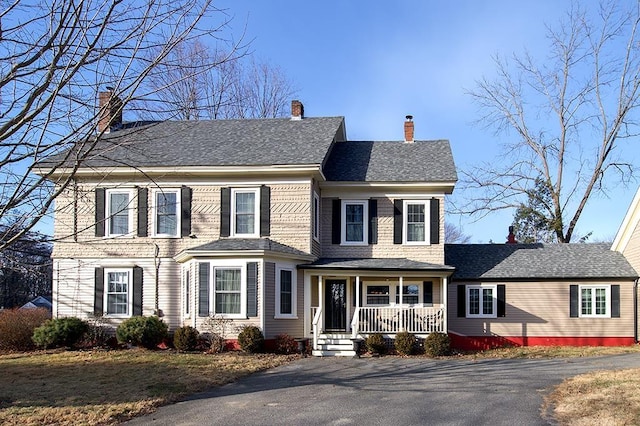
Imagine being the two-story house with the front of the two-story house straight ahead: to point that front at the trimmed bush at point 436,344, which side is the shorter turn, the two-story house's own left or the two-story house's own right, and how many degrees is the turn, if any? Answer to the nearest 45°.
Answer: approximately 45° to the two-story house's own left

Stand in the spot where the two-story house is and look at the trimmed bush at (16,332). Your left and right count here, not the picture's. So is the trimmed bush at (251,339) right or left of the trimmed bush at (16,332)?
left

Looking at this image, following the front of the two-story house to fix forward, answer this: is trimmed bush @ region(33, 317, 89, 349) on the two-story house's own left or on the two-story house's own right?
on the two-story house's own right

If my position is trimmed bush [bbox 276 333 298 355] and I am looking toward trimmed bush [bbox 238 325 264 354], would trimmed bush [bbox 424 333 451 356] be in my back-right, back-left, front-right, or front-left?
back-left

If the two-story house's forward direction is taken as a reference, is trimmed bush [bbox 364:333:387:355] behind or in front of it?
in front

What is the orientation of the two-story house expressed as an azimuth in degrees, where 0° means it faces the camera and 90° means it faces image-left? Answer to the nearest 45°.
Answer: approximately 0°

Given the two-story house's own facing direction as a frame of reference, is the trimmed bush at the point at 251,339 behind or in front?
in front

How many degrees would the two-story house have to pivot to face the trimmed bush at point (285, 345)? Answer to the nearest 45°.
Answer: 0° — it already faces it
